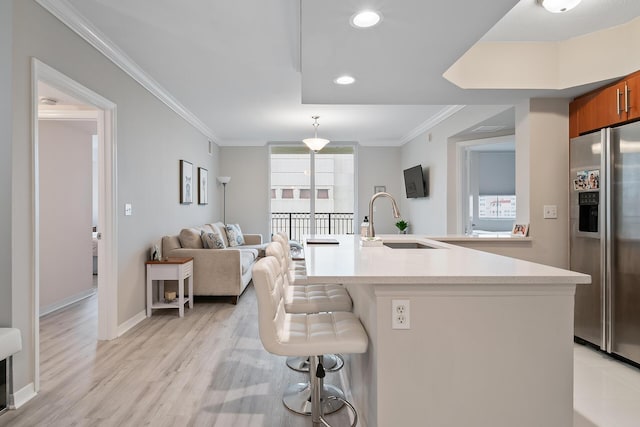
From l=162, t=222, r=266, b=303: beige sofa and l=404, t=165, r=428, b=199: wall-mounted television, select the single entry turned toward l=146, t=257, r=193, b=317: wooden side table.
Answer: the wall-mounted television

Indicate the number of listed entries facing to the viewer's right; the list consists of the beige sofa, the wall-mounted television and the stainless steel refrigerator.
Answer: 1

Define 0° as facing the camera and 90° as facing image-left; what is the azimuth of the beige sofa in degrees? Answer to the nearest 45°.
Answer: approximately 270°

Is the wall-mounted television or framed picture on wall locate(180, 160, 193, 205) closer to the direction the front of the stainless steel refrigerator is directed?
the framed picture on wall

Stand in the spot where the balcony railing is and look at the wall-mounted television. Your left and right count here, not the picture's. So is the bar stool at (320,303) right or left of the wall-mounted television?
right

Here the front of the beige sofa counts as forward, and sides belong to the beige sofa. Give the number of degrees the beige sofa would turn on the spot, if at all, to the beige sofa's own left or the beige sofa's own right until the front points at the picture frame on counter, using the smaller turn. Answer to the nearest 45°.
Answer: approximately 45° to the beige sofa's own right

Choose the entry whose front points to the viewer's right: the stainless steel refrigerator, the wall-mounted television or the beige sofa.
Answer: the beige sofa

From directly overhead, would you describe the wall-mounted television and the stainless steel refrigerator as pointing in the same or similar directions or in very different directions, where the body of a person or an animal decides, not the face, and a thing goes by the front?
same or similar directions

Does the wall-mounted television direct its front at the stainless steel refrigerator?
no

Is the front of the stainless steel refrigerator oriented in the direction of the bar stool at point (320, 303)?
yes

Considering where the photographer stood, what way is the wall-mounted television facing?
facing the viewer and to the left of the viewer

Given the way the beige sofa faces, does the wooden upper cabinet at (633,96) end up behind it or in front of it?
in front

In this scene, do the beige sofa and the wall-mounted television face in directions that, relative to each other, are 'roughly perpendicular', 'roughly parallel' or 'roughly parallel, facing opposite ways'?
roughly parallel, facing opposite ways

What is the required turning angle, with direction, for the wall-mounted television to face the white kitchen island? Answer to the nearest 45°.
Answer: approximately 45° to its left

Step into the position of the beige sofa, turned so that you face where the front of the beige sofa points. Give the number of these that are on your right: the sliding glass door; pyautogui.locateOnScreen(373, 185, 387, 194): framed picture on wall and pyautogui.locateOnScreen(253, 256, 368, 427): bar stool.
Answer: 1

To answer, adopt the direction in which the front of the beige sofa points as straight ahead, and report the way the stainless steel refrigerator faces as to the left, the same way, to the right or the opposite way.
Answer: the opposite way

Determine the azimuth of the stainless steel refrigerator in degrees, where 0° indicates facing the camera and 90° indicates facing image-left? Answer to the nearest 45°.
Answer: approximately 45°

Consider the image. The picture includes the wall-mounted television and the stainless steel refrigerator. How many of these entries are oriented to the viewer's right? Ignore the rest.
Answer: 0
